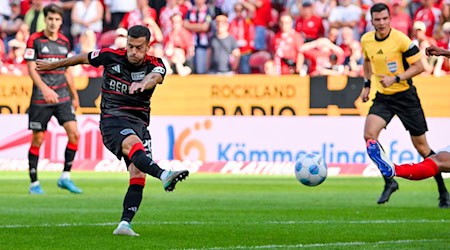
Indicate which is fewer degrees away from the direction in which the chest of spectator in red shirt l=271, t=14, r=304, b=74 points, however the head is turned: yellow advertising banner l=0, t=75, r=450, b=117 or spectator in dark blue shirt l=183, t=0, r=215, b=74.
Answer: the yellow advertising banner

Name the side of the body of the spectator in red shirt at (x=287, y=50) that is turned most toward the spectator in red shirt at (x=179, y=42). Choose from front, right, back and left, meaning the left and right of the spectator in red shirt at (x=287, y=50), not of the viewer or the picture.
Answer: right

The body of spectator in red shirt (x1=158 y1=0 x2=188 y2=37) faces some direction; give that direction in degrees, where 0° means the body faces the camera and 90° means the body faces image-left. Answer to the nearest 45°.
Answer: approximately 0°

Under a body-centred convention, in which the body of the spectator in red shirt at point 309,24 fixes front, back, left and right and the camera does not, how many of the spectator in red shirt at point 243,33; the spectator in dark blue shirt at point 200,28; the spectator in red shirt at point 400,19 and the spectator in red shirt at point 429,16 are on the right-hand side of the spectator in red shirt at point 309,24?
2

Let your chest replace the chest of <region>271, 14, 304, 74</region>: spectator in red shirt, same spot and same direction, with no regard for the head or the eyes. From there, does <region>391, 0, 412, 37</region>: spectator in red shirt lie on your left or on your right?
on your left

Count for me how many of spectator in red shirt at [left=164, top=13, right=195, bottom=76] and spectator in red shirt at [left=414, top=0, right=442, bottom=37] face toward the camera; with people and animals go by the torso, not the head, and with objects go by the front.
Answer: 2

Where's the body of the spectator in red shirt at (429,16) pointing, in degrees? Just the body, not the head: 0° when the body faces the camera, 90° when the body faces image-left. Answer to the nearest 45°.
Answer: approximately 0°

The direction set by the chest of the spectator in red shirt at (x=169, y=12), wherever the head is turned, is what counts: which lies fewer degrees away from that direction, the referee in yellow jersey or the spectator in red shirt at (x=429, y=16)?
the referee in yellow jersey
